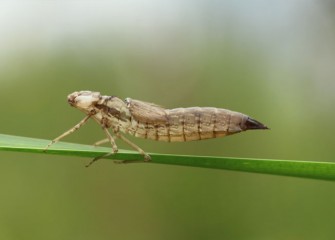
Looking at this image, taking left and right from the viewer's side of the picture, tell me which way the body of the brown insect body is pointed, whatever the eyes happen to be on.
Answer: facing to the left of the viewer
